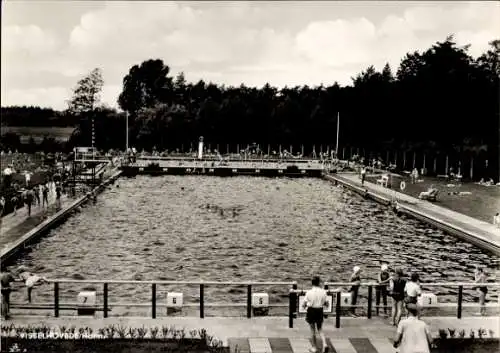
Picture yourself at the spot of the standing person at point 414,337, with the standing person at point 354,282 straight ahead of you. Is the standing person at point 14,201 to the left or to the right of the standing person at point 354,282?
left

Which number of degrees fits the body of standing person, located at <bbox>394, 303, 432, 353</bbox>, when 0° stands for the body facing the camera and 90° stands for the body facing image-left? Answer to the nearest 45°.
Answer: approximately 180°

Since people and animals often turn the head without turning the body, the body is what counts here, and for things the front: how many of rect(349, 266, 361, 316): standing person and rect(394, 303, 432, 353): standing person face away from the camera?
1

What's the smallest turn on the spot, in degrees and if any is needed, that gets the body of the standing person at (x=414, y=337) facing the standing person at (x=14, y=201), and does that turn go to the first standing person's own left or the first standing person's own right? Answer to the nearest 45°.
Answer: approximately 45° to the first standing person's own left
